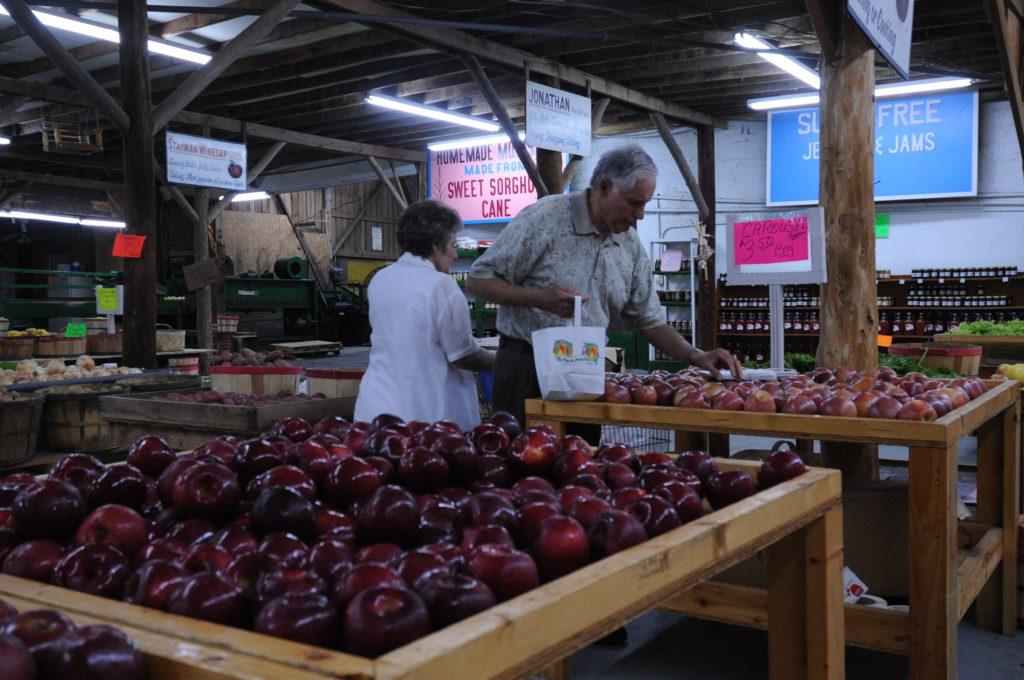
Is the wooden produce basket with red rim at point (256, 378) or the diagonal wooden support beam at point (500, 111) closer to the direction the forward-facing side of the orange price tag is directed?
the wooden produce basket with red rim

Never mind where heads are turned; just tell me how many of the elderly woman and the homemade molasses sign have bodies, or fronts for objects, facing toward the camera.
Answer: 1

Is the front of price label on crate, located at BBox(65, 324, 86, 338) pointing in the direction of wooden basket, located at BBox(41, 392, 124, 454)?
yes

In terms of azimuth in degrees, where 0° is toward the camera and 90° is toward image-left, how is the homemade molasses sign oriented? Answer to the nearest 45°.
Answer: approximately 0°

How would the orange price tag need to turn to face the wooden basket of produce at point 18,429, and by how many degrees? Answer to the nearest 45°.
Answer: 0° — it already faces it

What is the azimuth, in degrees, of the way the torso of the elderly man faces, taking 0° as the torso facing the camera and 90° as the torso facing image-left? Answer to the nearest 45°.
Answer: approximately 315°

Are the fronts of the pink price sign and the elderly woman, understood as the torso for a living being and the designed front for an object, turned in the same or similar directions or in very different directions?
very different directions

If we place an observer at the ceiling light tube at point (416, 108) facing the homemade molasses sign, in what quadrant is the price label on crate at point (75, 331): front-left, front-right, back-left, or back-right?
back-left

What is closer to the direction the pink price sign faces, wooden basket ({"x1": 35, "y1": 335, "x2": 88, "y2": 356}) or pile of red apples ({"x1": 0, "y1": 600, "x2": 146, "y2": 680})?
the pile of red apples

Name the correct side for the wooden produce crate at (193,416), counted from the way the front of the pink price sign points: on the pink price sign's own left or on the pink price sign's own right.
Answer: on the pink price sign's own right

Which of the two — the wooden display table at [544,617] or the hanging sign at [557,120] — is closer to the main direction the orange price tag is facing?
the wooden display table
